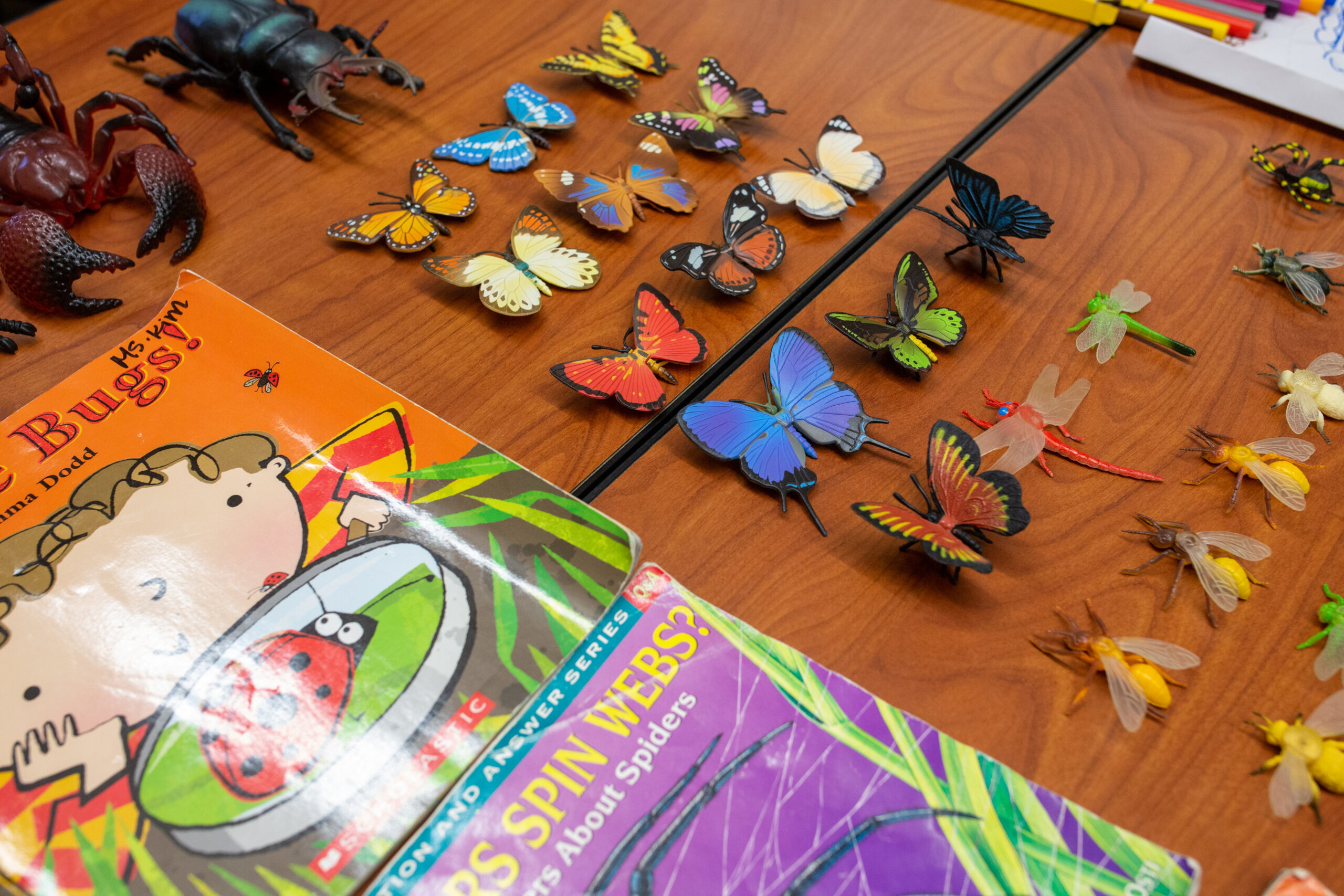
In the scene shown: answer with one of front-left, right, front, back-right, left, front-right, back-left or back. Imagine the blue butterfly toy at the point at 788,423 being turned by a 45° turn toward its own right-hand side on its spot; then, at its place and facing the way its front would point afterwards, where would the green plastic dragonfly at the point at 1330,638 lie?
right

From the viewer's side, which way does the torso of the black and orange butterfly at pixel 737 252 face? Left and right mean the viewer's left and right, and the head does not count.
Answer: facing away from the viewer and to the left of the viewer

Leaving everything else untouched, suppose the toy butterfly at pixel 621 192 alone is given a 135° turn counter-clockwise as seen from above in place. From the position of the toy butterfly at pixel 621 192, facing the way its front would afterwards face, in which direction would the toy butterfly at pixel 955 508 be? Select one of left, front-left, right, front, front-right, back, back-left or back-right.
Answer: front-left

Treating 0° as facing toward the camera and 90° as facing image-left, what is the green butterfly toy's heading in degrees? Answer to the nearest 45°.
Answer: approximately 135°

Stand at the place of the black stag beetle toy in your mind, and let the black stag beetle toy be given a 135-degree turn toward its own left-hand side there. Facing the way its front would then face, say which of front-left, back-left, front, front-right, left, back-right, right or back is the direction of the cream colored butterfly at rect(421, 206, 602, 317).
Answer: back-right

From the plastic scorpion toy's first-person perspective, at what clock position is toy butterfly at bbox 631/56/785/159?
The toy butterfly is roughly at 11 o'clock from the plastic scorpion toy.
